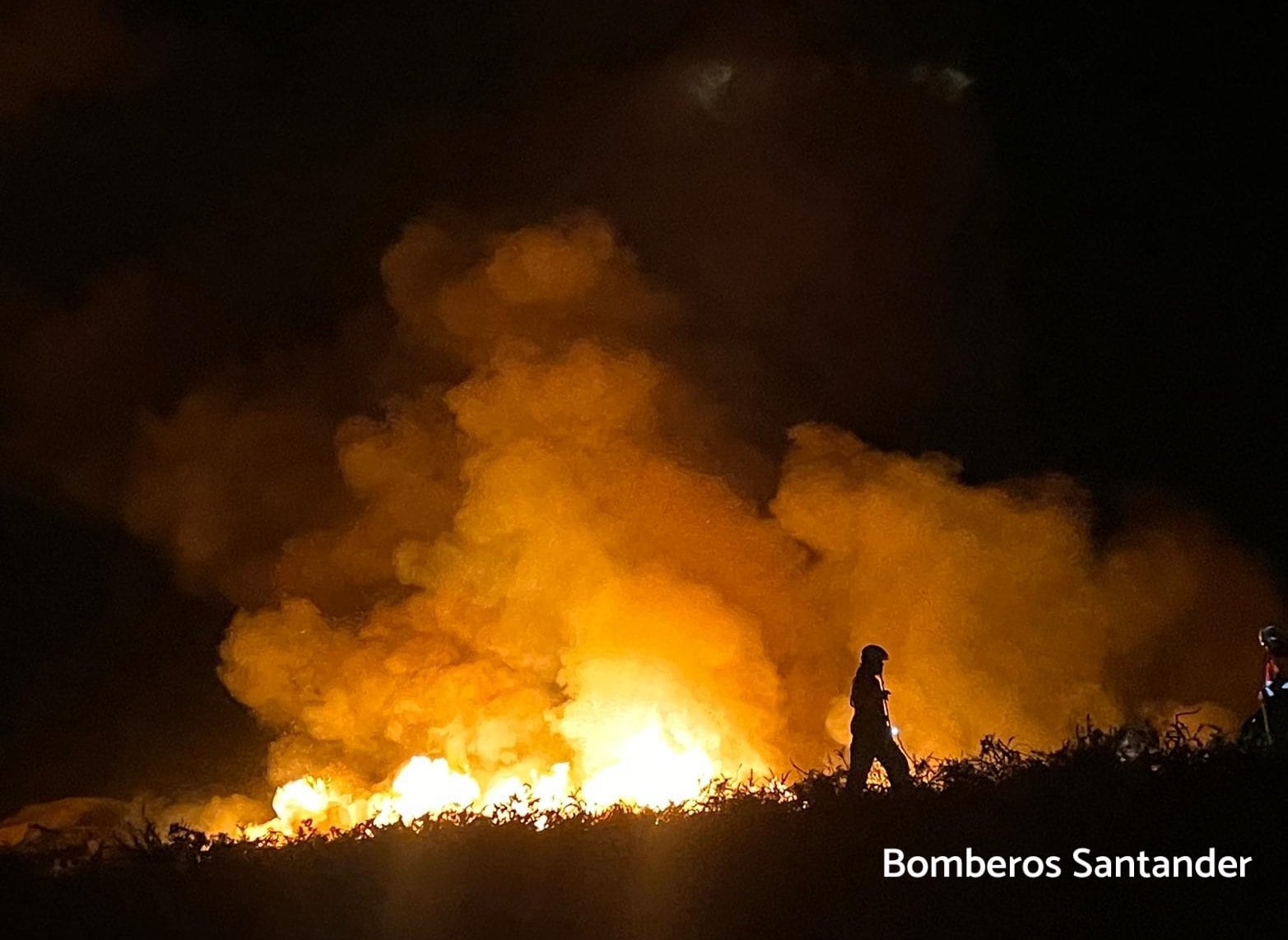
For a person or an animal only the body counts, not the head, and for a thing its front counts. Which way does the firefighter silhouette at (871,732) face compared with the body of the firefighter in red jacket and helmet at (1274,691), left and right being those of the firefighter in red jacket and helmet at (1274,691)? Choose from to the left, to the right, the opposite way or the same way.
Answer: the opposite way

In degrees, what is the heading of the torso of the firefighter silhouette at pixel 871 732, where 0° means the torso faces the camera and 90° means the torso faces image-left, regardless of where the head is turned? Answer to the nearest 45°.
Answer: approximately 270°

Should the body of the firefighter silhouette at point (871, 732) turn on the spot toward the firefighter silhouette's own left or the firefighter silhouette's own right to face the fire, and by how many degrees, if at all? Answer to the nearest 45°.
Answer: approximately 135° to the firefighter silhouette's own left

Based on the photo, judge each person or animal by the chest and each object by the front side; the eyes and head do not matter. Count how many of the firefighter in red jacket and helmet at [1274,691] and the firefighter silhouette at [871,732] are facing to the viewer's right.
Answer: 1

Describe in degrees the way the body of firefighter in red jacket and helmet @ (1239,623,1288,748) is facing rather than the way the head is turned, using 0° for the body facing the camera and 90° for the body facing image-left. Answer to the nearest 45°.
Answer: approximately 90°

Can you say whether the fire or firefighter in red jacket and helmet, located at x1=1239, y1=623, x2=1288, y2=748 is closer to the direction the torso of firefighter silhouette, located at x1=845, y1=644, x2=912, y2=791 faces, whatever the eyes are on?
the firefighter in red jacket and helmet
